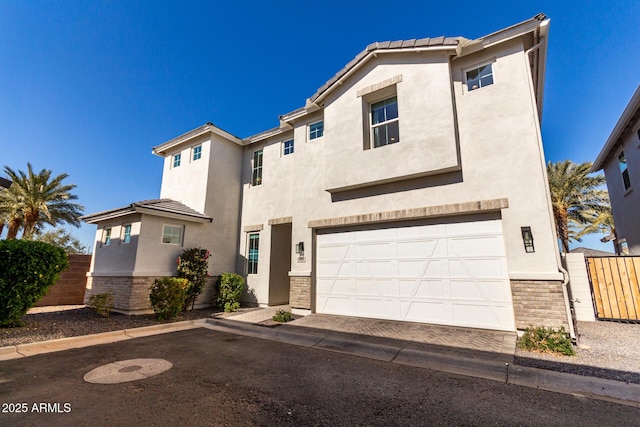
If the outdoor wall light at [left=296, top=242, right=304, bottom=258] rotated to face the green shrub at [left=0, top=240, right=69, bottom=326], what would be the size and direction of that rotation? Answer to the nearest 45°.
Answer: approximately 45° to its right

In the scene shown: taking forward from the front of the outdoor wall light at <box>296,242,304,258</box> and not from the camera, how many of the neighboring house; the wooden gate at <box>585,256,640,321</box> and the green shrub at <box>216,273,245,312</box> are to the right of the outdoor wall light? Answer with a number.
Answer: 1

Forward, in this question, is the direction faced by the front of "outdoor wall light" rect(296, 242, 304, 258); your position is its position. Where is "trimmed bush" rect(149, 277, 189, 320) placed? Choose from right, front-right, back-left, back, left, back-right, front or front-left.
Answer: front-right

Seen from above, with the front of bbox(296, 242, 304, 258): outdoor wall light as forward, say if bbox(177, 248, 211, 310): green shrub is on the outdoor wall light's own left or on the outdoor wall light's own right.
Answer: on the outdoor wall light's own right

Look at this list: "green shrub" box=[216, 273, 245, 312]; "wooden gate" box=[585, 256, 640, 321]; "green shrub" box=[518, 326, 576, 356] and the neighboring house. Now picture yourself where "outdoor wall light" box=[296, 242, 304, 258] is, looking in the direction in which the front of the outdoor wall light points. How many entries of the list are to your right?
1

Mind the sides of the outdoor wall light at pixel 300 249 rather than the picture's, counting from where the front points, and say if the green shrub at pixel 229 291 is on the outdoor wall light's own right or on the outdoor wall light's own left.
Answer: on the outdoor wall light's own right

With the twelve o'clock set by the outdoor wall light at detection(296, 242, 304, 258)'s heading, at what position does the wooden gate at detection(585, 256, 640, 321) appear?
The wooden gate is roughly at 8 o'clock from the outdoor wall light.

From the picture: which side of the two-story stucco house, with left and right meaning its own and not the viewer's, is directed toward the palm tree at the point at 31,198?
right

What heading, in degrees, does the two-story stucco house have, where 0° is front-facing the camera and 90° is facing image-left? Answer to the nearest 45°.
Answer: approximately 45°

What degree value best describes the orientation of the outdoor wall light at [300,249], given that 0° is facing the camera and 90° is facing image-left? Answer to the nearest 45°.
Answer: approximately 45°

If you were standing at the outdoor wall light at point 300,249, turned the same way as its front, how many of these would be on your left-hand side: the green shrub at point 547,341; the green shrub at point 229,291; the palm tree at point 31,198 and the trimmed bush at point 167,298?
1

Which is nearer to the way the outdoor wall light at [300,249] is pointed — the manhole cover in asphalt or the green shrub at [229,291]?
the manhole cover in asphalt
